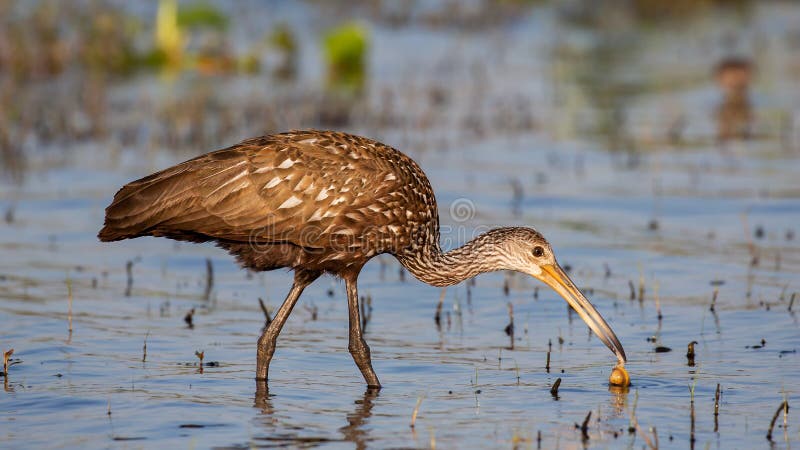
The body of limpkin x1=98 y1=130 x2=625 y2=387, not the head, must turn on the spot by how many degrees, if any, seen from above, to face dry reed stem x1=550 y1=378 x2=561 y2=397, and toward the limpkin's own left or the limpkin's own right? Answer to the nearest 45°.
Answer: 0° — it already faces it

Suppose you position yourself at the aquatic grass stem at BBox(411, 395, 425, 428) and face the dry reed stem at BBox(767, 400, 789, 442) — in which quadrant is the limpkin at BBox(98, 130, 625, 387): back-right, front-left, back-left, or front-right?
back-left

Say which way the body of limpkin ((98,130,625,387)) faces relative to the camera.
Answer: to the viewer's right

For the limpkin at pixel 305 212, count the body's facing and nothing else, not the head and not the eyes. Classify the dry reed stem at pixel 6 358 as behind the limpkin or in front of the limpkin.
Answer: behind

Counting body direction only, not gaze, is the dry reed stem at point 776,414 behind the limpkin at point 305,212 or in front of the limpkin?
in front
